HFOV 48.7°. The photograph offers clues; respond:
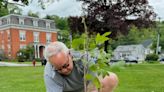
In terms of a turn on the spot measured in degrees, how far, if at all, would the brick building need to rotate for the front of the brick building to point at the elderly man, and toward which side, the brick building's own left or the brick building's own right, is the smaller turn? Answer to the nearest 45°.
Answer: approximately 45° to the brick building's own right

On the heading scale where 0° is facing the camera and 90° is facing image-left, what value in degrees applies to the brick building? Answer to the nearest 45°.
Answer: approximately 315°
